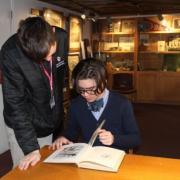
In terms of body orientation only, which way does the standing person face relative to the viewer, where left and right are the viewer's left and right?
facing the viewer and to the right of the viewer

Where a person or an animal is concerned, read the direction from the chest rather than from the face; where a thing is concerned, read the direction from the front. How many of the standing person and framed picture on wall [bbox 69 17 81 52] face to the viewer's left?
0

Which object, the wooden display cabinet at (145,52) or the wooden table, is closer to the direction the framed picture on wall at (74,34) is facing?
the wooden table

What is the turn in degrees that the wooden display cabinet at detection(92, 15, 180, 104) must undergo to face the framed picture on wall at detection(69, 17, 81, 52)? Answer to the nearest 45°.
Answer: approximately 45° to its right

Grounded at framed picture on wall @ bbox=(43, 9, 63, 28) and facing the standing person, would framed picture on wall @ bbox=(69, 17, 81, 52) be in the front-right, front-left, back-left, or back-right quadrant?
back-left

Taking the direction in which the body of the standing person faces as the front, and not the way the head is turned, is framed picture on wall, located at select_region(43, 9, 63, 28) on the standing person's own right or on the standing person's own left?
on the standing person's own left

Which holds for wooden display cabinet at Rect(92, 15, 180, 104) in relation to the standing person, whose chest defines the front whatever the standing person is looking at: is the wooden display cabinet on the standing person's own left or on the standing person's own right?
on the standing person's own left

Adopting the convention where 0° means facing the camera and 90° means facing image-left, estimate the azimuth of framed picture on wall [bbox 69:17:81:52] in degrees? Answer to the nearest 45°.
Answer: approximately 315°

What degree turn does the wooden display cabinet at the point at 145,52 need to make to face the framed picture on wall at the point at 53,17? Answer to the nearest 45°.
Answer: approximately 45° to its right

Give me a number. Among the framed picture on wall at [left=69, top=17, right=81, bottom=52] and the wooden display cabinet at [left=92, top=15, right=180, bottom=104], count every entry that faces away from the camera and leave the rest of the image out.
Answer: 0
